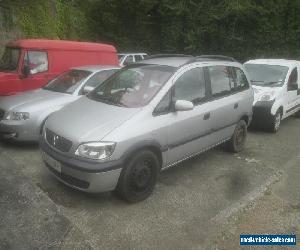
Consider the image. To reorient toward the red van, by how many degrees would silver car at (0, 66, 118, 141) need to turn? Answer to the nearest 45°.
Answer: approximately 135° to its right

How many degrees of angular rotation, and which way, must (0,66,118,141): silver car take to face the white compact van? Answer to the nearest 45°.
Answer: approximately 135° to its left

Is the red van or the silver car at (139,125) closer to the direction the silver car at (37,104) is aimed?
the silver car

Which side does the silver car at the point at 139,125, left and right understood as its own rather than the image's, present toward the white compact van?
back

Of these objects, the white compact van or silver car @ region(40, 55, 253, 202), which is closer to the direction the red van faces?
the silver car

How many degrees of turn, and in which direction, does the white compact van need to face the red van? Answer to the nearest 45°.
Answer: approximately 45° to its right

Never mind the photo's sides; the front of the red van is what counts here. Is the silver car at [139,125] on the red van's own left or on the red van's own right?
on the red van's own left

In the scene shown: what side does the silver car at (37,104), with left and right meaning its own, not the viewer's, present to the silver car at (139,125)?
left

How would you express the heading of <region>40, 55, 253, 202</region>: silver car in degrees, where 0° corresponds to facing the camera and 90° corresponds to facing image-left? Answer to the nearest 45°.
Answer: approximately 45°

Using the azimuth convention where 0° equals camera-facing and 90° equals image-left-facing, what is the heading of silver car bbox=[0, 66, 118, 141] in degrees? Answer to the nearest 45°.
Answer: approximately 45°

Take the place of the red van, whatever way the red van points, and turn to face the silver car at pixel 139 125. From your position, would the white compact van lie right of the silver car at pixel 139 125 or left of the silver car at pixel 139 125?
left

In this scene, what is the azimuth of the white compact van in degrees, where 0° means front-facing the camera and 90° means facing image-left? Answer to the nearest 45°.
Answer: approximately 45°
